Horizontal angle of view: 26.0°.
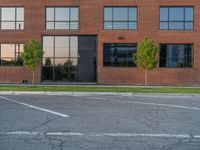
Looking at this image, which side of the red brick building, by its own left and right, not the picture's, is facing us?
front
